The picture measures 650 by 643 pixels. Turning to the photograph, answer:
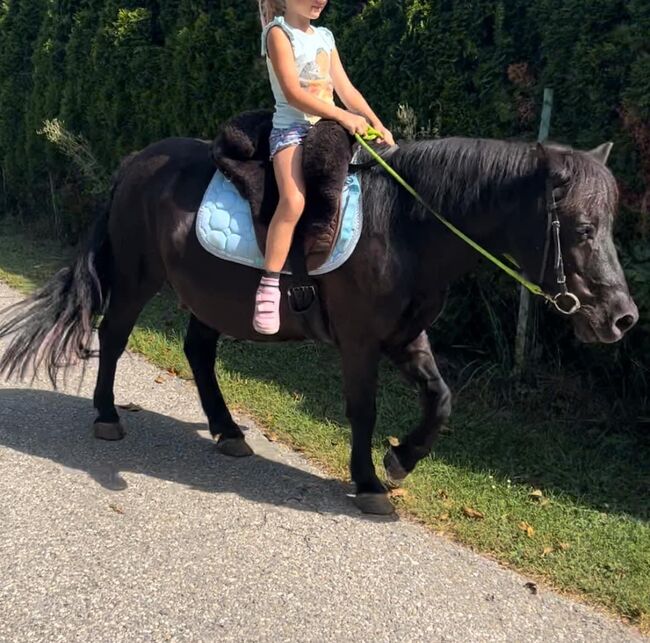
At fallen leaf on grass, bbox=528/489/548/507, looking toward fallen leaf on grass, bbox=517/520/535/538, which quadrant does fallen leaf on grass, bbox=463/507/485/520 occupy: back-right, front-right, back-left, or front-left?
front-right

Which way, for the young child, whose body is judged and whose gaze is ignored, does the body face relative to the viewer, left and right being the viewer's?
facing the viewer and to the right of the viewer
